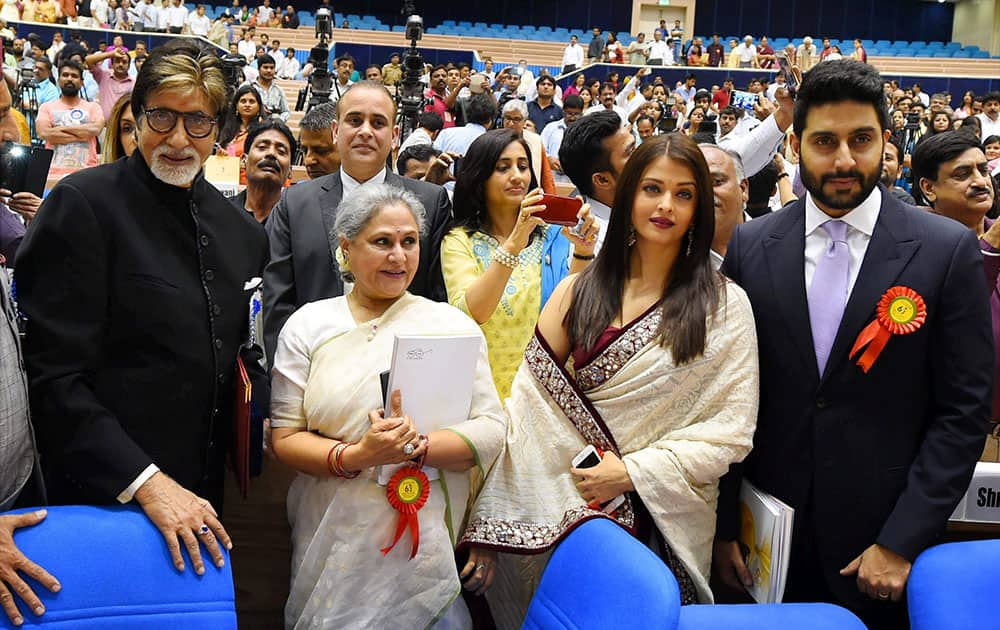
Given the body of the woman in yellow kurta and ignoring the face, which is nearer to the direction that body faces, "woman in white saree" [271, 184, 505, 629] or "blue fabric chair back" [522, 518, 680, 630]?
the blue fabric chair back

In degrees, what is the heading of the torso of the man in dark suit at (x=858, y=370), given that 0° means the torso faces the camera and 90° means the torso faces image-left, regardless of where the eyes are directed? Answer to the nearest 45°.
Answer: approximately 0°

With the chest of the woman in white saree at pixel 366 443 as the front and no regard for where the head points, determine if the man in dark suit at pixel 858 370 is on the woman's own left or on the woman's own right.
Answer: on the woman's own left

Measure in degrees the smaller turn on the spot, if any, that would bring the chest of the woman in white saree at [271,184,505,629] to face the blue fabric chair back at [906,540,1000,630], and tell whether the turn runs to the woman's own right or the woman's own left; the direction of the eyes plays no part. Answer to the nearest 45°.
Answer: approximately 45° to the woman's own left

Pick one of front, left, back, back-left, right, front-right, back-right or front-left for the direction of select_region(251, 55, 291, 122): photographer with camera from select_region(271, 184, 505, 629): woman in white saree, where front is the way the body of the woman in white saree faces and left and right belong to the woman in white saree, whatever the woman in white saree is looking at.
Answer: back

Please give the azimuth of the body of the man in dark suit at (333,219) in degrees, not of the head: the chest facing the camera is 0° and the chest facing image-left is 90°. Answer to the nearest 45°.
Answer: approximately 0°
